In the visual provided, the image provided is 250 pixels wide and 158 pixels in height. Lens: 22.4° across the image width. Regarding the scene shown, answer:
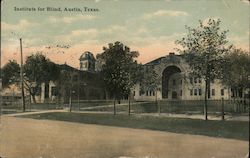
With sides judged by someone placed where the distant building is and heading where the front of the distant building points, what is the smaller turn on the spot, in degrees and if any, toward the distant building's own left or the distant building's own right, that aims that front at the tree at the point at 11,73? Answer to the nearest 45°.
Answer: approximately 90° to the distant building's own right

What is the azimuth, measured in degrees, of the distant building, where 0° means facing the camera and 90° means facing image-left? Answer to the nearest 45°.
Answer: approximately 0°

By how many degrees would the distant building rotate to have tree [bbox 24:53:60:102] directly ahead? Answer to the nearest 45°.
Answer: approximately 90° to its right
